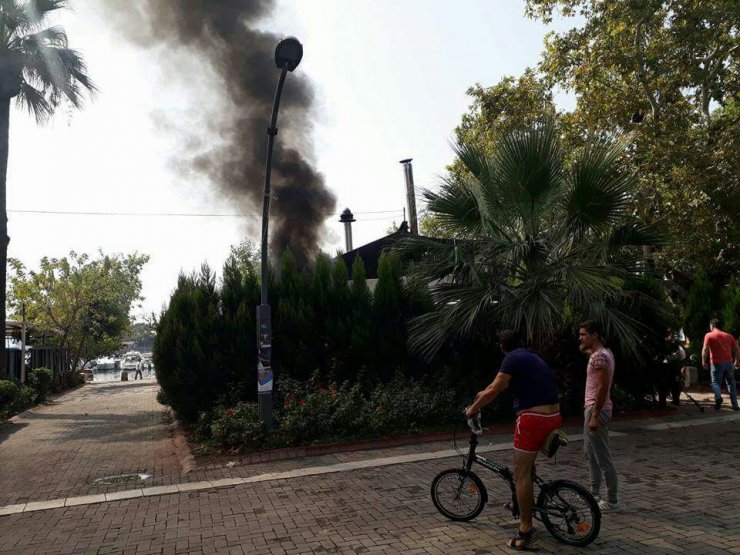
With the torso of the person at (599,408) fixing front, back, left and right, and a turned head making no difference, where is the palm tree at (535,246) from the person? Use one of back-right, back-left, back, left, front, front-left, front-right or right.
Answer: right

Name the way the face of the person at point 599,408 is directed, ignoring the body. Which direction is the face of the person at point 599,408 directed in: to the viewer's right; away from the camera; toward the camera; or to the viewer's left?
to the viewer's left

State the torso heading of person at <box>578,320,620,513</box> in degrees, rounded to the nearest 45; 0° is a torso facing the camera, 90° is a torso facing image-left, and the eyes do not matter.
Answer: approximately 90°

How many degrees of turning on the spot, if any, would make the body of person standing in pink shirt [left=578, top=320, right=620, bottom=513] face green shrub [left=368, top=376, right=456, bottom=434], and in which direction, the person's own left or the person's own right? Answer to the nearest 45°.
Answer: approximately 45° to the person's own right

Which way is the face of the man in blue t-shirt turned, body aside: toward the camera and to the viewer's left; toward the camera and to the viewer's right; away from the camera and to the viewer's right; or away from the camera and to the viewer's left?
away from the camera and to the viewer's left

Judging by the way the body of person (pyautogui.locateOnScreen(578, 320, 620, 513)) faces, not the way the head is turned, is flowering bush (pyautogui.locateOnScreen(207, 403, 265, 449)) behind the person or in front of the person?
in front

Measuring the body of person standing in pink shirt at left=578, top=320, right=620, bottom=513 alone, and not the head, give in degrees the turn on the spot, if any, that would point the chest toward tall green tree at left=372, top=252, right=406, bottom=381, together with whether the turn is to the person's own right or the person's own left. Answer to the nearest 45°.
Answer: approximately 45° to the person's own right

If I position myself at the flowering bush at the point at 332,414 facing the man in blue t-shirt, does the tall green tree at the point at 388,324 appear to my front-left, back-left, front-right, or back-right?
back-left

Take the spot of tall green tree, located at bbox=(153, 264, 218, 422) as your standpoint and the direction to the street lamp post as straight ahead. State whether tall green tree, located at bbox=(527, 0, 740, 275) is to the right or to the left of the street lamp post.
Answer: left
